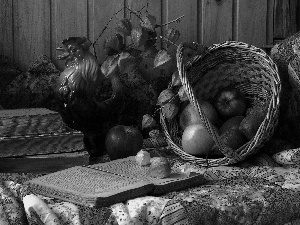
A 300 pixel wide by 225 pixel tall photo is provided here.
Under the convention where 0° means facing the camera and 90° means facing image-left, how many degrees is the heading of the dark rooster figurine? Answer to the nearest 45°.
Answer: approximately 90°
